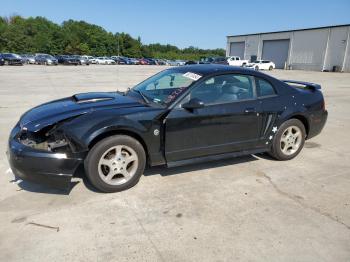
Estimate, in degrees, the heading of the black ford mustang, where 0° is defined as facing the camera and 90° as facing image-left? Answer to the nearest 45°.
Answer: approximately 45°

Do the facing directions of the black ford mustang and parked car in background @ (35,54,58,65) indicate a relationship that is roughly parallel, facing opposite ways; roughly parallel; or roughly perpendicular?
roughly perpendicular

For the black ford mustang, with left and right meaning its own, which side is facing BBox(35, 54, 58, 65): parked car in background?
right
